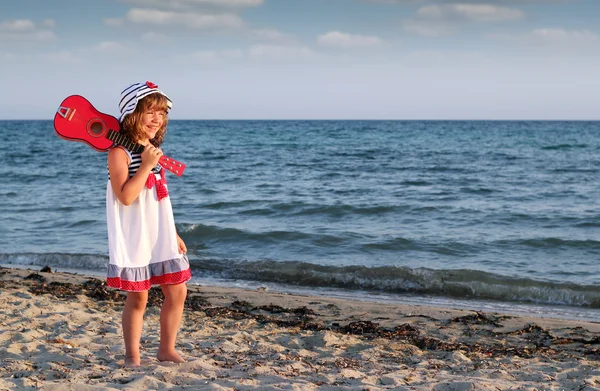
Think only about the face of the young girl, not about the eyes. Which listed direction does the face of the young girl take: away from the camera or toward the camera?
toward the camera

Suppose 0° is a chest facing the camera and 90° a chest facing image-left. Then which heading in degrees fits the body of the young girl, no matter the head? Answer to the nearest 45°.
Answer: approximately 315°
